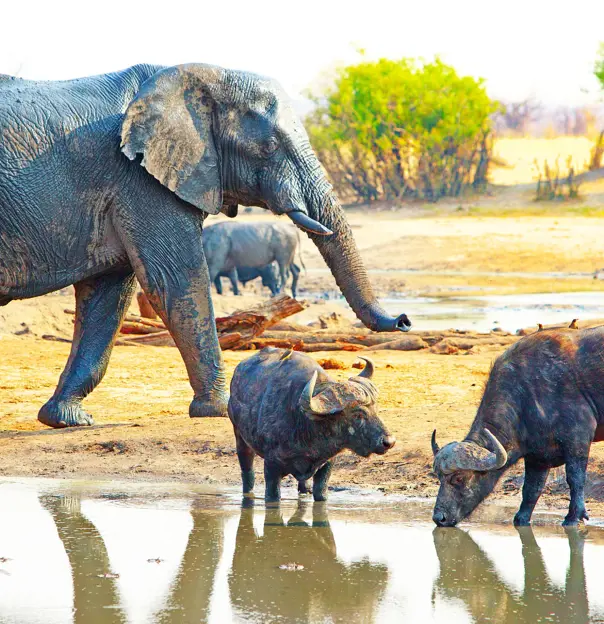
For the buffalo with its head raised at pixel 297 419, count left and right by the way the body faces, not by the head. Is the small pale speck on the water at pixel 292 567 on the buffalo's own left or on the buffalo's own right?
on the buffalo's own right

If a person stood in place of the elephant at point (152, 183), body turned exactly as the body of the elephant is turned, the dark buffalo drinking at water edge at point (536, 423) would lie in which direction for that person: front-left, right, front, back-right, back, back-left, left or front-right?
front-right

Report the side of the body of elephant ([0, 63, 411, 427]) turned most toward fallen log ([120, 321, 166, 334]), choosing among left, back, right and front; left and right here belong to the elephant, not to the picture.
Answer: left

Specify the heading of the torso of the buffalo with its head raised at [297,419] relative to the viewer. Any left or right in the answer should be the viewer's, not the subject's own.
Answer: facing the viewer and to the right of the viewer

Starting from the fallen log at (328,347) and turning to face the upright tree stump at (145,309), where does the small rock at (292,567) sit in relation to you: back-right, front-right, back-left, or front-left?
back-left

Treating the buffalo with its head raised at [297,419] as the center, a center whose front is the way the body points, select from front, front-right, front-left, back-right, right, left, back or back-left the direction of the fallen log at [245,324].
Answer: back-left

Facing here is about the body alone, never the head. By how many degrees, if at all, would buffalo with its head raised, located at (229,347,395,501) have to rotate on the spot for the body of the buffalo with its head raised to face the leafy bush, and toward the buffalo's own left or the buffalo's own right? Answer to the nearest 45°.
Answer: approximately 135° to the buffalo's own left

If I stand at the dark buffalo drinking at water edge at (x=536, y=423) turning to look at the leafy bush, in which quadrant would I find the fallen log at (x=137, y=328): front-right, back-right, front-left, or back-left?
front-left

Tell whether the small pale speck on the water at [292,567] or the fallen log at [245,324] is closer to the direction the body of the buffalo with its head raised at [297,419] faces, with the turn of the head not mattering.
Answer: the small pale speck on the water

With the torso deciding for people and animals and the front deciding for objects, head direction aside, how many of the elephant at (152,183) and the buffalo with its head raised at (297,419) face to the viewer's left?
0

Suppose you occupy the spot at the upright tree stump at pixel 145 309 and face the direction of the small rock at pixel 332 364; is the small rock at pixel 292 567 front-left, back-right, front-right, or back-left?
front-right

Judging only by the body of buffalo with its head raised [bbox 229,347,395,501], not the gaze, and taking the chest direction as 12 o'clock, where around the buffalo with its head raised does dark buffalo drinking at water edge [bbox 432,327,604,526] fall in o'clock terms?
The dark buffalo drinking at water edge is roughly at 11 o'clock from the buffalo with its head raised.

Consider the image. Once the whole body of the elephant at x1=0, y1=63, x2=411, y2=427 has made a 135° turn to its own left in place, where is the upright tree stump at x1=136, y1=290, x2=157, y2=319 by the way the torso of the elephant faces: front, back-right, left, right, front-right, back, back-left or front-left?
front-right

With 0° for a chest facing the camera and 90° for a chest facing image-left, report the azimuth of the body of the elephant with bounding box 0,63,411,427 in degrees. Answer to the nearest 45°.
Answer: approximately 270°

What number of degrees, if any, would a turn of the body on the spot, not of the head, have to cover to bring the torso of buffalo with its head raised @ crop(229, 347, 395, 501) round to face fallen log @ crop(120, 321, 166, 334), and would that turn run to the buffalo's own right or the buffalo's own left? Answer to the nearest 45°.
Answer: approximately 135° to the buffalo's own left

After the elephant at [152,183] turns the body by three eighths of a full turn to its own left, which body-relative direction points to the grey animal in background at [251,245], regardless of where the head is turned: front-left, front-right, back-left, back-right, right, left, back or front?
front-right
